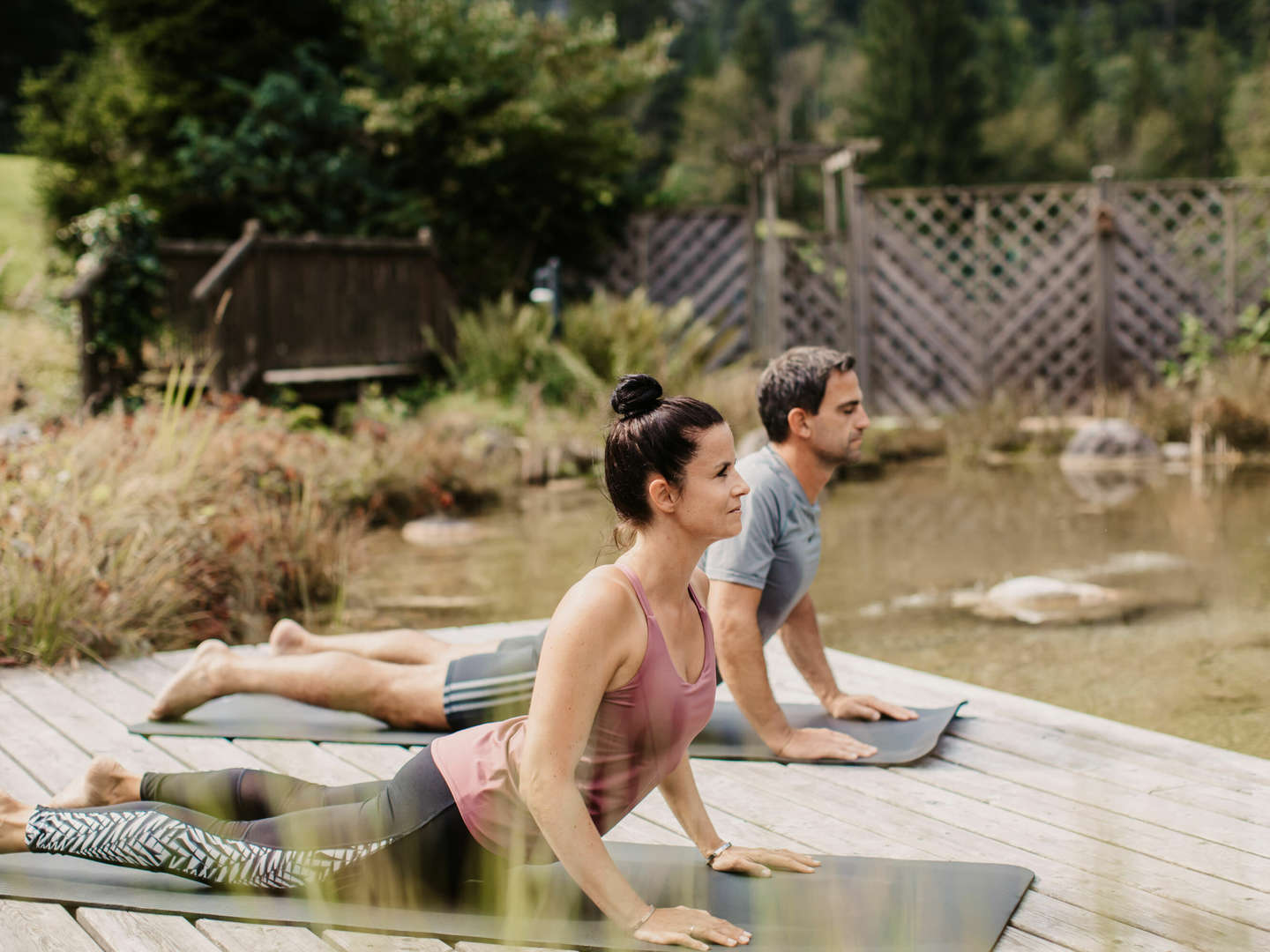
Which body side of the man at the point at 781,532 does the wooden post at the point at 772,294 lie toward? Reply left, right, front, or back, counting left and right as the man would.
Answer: left

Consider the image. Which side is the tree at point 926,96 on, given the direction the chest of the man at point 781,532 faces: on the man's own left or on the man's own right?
on the man's own left

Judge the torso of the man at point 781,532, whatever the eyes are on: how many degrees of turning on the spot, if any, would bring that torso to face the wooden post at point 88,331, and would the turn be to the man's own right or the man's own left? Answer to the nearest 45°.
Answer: approximately 135° to the man's own left

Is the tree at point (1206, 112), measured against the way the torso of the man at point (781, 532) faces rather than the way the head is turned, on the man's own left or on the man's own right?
on the man's own left

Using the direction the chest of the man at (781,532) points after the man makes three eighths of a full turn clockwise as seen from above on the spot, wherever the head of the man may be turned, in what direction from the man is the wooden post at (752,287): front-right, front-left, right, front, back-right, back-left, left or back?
back-right

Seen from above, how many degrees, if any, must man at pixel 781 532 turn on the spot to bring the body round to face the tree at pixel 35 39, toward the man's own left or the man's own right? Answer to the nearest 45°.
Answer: approximately 135° to the man's own left

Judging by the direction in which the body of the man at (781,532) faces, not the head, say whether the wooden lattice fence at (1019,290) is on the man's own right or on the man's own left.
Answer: on the man's own left

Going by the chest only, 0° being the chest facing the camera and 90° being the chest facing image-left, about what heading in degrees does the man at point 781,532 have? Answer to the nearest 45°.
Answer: approximately 270°

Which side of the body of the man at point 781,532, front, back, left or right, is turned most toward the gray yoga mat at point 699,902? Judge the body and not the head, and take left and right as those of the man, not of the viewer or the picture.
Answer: right
